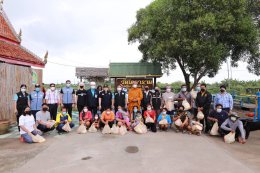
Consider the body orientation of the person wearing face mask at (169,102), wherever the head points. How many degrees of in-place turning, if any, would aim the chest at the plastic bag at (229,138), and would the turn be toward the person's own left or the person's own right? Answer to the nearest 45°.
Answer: approximately 45° to the person's own left

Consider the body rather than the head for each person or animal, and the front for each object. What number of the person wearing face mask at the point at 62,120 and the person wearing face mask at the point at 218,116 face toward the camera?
2

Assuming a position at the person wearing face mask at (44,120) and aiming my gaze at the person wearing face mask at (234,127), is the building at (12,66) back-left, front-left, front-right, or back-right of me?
back-left

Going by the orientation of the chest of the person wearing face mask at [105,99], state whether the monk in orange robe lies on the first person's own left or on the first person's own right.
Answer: on the first person's own left

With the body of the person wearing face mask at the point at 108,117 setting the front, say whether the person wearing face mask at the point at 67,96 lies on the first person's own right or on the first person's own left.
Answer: on the first person's own right
